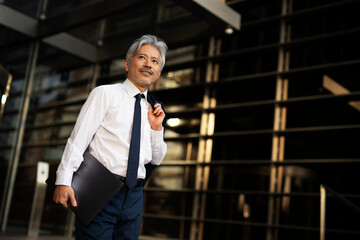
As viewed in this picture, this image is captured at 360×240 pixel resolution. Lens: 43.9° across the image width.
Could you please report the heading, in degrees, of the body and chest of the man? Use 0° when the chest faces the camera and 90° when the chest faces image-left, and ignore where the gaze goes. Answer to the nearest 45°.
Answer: approximately 315°

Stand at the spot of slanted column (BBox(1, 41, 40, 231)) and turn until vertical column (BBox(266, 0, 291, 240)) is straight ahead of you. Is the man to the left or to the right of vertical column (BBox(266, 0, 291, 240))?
right

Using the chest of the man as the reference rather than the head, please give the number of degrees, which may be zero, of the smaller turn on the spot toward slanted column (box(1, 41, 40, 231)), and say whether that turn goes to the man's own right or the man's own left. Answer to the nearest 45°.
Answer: approximately 135° to the man's own left

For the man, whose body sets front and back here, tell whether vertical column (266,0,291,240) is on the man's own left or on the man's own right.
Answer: on the man's own left

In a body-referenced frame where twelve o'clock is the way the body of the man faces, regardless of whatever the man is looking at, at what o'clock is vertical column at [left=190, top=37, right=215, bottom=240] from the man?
The vertical column is roughly at 8 o'clock from the man.

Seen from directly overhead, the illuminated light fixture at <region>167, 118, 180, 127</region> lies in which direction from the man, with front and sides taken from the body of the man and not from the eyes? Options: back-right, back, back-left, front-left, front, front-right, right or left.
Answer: back-left
